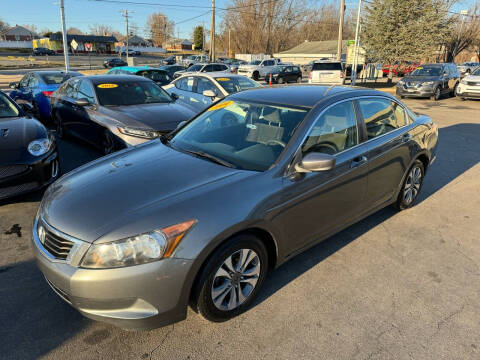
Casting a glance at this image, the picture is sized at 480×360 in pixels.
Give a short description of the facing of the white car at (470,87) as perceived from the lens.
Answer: facing the viewer and to the left of the viewer

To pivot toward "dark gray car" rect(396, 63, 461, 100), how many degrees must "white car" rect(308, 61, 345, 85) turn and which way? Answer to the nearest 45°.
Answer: approximately 135° to its right

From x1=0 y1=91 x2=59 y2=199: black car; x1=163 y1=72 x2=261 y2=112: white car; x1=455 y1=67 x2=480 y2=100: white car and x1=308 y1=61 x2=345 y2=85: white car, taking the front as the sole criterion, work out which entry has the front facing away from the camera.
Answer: x1=308 y1=61 x2=345 y2=85: white car

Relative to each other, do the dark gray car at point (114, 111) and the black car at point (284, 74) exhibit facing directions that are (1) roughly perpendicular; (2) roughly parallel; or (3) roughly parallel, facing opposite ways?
roughly perpendicular

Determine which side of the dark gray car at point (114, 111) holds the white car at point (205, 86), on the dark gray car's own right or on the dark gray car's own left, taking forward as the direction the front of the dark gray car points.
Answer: on the dark gray car's own left

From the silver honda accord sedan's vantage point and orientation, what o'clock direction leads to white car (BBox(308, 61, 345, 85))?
The white car is roughly at 5 o'clock from the silver honda accord sedan.

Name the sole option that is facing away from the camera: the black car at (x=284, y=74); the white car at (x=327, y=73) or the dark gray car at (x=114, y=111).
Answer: the white car

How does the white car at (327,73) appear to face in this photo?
away from the camera

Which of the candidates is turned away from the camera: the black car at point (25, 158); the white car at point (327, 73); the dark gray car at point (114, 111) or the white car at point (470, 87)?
the white car at point (327, 73)

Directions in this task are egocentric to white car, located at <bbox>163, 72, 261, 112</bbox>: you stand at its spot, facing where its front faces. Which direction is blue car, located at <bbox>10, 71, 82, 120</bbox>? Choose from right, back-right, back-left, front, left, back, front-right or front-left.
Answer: back-right

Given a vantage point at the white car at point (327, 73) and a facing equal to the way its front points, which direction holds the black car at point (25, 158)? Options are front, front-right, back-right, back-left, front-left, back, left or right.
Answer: back

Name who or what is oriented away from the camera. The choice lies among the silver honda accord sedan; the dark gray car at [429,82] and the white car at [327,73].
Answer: the white car

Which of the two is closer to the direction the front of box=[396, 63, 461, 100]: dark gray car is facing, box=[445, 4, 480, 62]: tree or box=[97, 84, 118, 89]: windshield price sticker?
the windshield price sticker

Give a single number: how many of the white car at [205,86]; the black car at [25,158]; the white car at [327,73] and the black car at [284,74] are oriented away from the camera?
1

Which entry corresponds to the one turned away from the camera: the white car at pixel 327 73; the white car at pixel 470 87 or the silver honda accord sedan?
the white car at pixel 327 73
